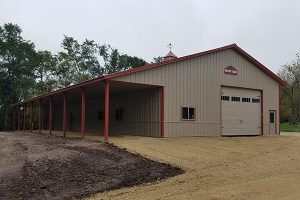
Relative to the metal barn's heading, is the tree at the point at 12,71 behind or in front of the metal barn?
behind

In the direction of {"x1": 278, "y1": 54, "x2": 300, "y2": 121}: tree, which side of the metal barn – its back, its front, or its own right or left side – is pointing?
left

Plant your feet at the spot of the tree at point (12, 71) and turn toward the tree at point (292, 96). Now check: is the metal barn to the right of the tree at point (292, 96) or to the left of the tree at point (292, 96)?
right

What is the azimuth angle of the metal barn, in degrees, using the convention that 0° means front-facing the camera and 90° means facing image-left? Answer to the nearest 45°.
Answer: approximately 315°
